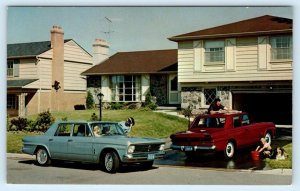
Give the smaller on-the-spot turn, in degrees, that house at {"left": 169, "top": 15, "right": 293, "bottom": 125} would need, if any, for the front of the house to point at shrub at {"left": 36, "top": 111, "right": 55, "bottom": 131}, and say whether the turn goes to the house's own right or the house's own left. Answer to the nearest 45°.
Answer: approximately 90° to the house's own right

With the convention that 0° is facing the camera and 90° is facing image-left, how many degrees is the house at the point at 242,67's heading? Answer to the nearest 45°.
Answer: approximately 0°

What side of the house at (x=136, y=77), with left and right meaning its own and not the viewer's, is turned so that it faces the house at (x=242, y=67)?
left

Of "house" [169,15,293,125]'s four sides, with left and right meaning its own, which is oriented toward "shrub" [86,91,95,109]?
right

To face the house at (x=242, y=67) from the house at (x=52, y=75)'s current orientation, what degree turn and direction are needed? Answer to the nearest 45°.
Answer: approximately 135° to its left

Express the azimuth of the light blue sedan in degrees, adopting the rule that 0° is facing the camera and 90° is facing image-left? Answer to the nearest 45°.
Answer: approximately 315°

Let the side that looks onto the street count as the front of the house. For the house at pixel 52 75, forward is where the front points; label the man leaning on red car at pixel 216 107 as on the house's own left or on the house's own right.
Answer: on the house's own left

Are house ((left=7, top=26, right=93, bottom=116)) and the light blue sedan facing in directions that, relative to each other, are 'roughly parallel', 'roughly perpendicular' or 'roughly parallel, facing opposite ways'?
roughly perpendicular

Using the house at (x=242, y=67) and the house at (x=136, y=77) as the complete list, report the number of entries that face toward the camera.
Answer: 2
